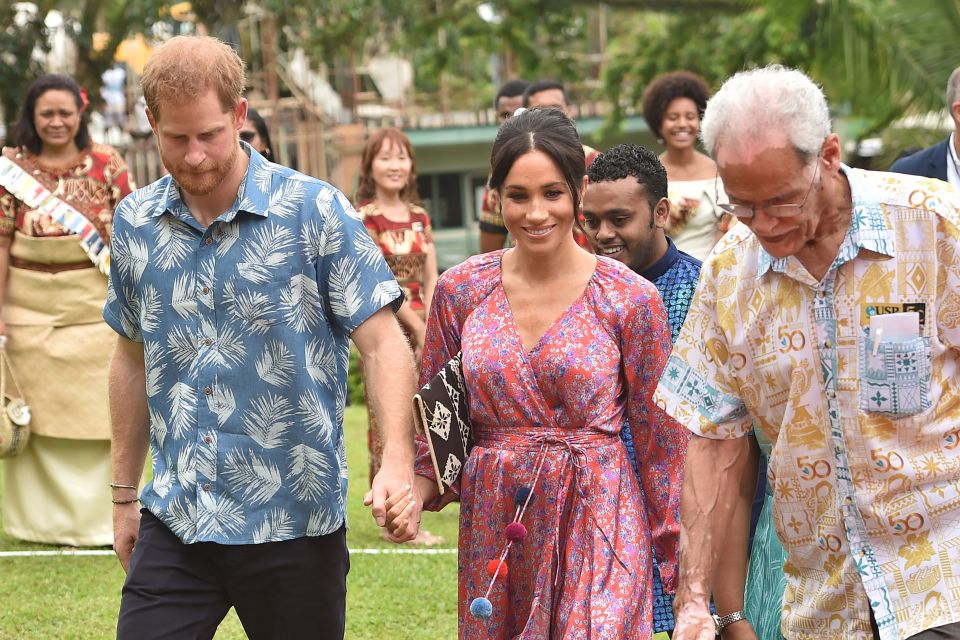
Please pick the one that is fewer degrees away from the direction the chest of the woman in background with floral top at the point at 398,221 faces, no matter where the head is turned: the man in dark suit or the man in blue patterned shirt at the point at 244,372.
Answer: the man in blue patterned shirt

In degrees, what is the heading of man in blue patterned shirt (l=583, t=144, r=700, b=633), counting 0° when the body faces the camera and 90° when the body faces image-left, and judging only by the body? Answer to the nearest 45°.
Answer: approximately 45°

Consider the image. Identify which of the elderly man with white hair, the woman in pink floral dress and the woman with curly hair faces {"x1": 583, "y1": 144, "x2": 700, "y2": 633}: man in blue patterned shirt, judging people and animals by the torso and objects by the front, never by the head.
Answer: the woman with curly hair

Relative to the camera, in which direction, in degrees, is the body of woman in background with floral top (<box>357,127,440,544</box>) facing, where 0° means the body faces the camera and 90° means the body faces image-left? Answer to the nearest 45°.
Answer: approximately 0°

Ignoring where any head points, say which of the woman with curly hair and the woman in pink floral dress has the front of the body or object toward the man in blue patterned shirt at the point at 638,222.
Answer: the woman with curly hair

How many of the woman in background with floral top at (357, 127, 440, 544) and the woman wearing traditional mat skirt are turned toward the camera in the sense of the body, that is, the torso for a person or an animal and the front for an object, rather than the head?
2

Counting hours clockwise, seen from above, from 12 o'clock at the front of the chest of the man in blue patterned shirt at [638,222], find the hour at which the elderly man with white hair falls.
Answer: The elderly man with white hair is roughly at 10 o'clock from the man in blue patterned shirt.

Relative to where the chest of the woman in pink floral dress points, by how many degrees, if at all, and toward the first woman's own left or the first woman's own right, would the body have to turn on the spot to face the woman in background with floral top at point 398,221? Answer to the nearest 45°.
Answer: approximately 180°
